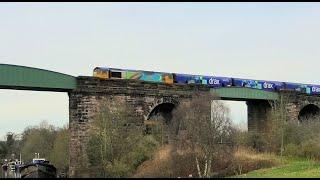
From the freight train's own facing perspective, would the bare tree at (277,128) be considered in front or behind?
behind

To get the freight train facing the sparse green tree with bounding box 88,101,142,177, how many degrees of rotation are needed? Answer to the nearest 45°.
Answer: approximately 45° to its left

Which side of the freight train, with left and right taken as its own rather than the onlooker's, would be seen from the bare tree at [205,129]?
left

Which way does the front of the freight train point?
to the viewer's left
